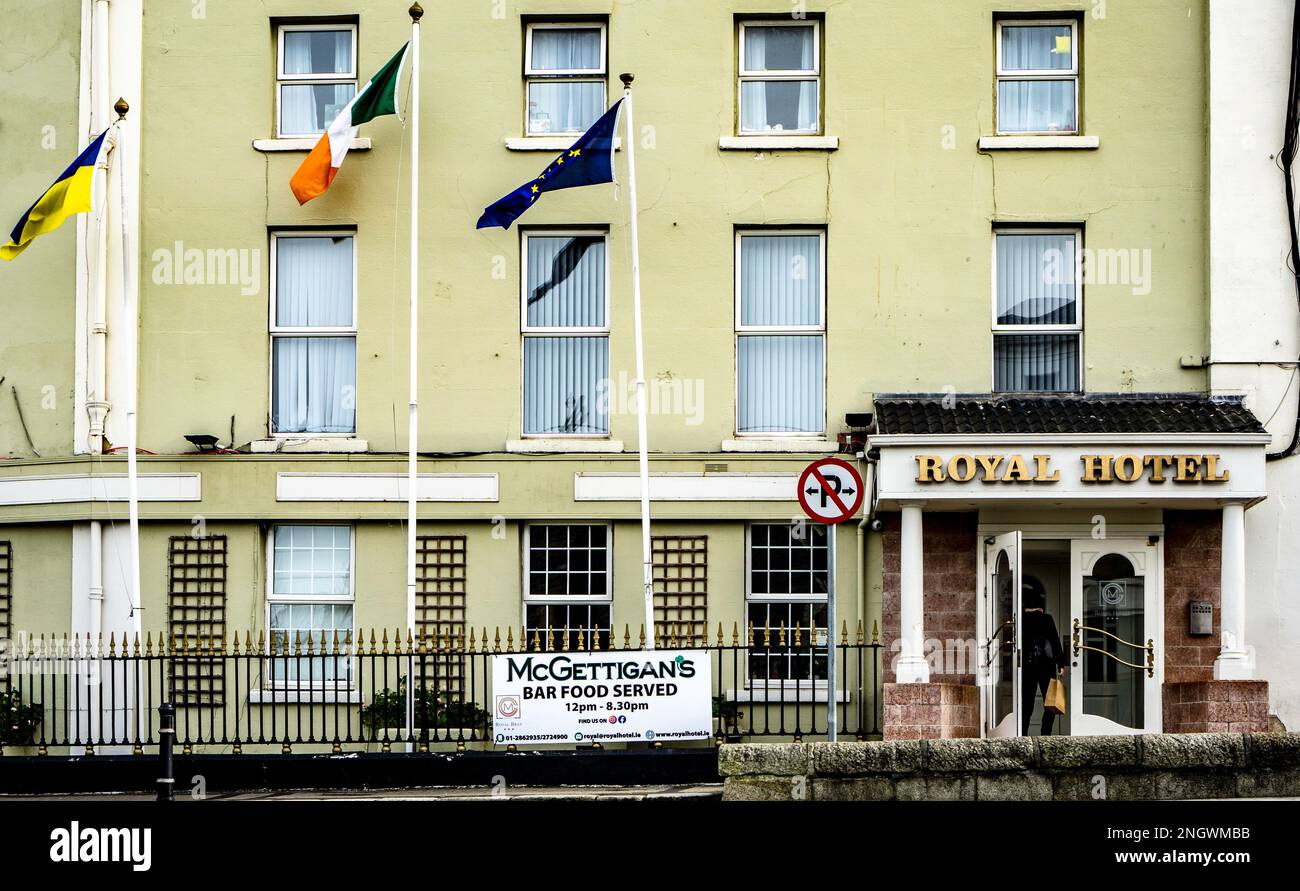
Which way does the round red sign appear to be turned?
toward the camera

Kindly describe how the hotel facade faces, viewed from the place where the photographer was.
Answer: facing the viewer

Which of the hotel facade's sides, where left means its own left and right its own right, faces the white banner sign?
front

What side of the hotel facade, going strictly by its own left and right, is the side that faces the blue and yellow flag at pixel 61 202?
right

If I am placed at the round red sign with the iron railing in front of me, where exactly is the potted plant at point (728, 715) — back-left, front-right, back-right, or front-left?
front-right

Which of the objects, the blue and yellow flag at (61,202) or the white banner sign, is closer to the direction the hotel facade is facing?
the white banner sign

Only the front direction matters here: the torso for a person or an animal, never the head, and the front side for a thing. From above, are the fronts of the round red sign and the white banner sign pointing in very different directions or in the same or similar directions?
same or similar directions

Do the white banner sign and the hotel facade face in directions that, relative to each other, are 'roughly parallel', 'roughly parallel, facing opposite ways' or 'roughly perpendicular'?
roughly parallel

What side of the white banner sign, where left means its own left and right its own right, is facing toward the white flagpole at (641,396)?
back

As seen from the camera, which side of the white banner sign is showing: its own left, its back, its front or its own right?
front

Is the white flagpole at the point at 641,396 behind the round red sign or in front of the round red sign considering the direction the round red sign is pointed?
behind
